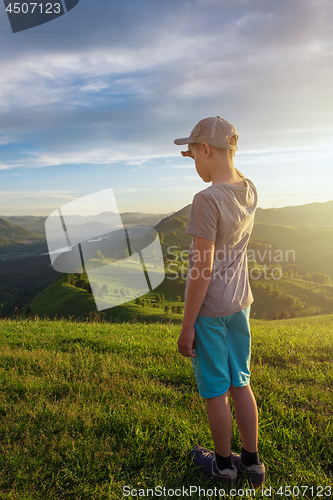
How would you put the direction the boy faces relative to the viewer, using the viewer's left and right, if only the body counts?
facing away from the viewer and to the left of the viewer
